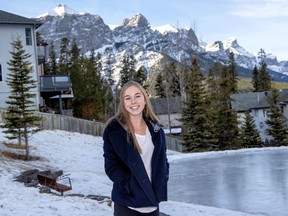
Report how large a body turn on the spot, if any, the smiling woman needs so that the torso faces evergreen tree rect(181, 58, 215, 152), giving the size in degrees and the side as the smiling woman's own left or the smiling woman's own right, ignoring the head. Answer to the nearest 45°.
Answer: approximately 135° to the smiling woman's own left

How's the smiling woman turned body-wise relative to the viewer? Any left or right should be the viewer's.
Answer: facing the viewer and to the right of the viewer

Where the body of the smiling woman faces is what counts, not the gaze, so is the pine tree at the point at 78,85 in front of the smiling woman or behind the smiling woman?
behind

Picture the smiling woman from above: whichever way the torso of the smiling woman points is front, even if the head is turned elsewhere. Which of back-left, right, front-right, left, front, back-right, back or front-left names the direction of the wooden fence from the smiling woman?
back-left

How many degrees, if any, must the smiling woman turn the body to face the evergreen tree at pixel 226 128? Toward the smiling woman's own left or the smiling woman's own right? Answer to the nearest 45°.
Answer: approximately 135° to the smiling woman's own left

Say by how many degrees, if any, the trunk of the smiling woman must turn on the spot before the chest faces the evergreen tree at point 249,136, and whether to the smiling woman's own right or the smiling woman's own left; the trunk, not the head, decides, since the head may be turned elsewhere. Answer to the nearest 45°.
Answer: approximately 135° to the smiling woman's own left

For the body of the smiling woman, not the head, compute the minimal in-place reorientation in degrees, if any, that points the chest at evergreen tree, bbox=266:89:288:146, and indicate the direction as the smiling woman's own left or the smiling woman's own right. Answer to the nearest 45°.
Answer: approximately 135° to the smiling woman's own left
